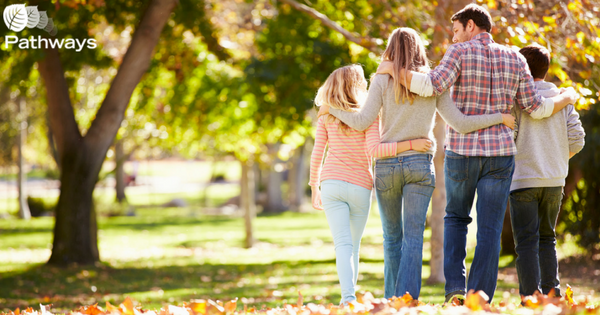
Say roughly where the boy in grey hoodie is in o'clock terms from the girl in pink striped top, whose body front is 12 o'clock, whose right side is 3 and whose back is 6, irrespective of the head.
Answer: The boy in grey hoodie is roughly at 3 o'clock from the girl in pink striped top.

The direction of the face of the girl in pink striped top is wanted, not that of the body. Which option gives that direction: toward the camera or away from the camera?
away from the camera

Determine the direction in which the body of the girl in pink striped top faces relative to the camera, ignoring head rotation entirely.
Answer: away from the camera

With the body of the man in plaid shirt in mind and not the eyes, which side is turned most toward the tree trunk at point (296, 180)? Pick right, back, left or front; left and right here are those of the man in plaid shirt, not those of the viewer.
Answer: front

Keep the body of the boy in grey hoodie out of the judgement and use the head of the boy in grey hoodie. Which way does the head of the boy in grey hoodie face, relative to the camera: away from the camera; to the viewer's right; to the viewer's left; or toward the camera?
away from the camera

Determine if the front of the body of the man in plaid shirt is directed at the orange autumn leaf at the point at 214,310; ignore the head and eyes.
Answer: no

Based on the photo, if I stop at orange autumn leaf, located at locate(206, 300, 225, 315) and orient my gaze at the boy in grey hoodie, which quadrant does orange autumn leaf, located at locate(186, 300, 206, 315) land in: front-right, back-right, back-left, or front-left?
back-left

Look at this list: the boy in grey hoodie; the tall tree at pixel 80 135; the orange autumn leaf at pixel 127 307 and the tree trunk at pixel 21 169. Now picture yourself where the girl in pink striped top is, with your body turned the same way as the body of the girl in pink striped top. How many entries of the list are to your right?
1

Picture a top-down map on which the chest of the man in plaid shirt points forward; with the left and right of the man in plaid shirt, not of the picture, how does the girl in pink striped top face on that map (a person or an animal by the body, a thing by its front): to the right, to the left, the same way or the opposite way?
the same way

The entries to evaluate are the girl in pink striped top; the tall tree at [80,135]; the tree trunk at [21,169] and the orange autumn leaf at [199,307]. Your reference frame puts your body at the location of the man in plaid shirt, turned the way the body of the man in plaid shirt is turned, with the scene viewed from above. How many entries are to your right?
0

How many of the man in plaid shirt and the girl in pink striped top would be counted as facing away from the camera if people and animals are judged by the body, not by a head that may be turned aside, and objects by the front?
2

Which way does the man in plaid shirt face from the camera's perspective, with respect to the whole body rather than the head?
away from the camera

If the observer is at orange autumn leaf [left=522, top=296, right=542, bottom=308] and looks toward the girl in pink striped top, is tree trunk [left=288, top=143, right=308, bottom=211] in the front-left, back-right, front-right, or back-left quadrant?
front-right

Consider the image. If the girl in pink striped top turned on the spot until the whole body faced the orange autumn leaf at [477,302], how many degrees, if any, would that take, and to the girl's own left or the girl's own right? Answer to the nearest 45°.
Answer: approximately 135° to the girl's own right

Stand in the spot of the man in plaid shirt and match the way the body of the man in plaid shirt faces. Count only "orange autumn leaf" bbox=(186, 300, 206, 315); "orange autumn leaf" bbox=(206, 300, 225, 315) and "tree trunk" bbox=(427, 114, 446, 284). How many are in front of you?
1

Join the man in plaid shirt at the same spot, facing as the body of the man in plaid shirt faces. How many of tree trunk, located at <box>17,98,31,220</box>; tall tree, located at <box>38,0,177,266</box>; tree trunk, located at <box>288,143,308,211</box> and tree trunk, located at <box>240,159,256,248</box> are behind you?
0

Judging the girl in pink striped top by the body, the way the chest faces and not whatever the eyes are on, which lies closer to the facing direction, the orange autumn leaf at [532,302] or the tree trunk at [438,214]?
the tree trunk
